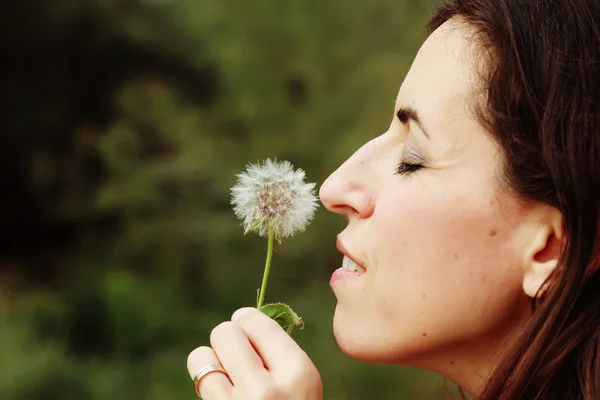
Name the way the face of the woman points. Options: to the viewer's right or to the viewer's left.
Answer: to the viewer's left

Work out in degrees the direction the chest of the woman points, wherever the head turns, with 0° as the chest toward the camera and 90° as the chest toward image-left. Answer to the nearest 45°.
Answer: approximately 90°
